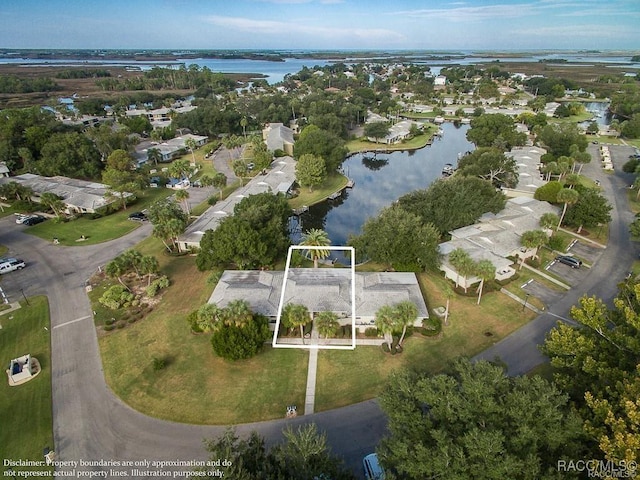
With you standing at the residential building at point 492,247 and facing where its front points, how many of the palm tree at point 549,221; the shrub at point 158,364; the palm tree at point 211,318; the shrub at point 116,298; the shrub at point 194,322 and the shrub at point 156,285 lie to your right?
5

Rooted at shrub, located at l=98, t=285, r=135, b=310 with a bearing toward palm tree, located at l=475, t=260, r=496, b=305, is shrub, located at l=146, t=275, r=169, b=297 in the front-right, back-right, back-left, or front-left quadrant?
front-left

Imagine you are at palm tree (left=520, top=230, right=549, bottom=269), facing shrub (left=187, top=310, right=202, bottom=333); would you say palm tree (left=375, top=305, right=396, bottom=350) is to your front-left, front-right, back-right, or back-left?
front-left

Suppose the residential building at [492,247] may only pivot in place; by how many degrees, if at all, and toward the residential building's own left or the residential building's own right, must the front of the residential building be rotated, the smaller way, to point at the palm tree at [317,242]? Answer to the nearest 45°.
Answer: approximately 90° to the residential building's own right

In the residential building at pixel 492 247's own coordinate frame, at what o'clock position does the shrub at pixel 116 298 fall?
The shrub is roughly at 3 o'clock from the residential building.

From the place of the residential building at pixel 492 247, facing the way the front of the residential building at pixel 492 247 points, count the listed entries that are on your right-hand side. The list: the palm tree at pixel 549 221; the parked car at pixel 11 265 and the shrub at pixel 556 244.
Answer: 1

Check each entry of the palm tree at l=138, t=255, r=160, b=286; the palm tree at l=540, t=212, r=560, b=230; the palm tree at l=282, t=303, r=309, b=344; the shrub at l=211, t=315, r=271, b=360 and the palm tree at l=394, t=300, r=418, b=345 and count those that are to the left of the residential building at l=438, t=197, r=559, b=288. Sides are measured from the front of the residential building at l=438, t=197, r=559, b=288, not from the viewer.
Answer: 1

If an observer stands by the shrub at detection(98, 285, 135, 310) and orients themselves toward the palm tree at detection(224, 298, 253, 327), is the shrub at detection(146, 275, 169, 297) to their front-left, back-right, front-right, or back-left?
front-left

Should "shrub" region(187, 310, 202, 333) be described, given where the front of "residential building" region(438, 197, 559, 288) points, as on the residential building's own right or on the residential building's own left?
on the residential building's own right

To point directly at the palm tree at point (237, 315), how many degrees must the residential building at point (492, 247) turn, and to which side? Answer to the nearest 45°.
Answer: approximately 90° to its right

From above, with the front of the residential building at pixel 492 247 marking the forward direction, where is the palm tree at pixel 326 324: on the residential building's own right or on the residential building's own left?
on the residential building's own right

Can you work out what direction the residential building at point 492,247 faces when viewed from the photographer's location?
facing the viewer and to the right of the viewer

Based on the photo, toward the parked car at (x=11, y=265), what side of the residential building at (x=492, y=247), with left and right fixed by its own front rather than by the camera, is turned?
right

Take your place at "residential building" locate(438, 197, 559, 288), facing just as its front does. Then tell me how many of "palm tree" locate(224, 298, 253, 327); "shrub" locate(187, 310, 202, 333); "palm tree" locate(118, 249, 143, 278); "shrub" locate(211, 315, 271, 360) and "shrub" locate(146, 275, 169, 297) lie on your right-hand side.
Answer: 5

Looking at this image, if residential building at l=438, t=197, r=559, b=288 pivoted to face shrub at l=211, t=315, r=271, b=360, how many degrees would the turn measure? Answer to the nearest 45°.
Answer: approximately 90° to its right

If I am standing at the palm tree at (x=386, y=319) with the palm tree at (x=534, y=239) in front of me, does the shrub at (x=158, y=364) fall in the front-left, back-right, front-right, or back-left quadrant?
back-left

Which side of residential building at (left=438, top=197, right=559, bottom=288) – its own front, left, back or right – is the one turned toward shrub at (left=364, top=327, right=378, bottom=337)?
right

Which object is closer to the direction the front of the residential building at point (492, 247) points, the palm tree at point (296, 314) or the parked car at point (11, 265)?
the palm tree

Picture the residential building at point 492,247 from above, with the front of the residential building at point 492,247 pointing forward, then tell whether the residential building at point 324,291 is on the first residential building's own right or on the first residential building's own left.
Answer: on the first residential building's own right
